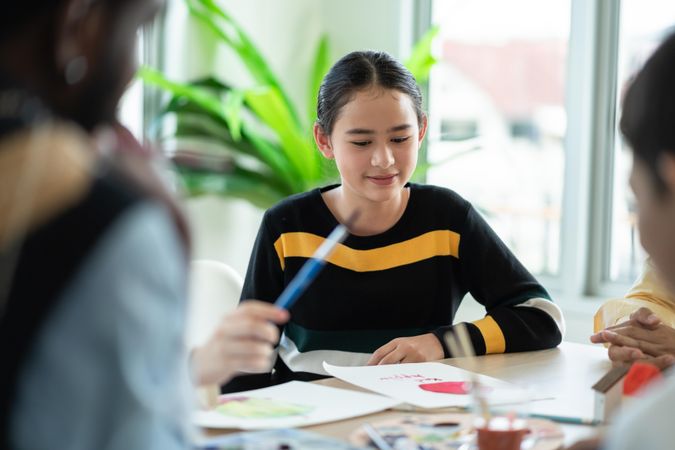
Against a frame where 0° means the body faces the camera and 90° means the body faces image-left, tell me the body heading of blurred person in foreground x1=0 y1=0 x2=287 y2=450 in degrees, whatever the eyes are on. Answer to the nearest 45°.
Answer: approximately 225°

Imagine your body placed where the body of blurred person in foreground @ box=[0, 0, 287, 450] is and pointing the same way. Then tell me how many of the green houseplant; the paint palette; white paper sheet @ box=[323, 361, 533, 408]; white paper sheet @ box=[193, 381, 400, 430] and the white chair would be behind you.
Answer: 0

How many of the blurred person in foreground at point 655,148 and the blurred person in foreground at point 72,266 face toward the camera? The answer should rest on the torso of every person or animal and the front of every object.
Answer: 0

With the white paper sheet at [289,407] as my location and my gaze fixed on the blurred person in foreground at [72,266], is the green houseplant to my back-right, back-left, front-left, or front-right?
back-right

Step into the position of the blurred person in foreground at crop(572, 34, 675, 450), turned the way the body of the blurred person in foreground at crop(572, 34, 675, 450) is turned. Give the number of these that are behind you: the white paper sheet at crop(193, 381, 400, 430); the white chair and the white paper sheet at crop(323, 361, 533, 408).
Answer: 0

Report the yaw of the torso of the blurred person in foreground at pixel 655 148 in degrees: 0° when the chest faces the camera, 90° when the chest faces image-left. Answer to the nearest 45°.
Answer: approximately 135°

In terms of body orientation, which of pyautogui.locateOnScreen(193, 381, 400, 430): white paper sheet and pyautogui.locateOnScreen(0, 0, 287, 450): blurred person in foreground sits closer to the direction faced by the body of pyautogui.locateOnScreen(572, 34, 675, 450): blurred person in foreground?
the white paper sheet

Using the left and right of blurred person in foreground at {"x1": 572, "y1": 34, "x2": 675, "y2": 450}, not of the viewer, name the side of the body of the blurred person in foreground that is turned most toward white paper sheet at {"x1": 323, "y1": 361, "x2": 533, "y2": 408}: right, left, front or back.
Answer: front

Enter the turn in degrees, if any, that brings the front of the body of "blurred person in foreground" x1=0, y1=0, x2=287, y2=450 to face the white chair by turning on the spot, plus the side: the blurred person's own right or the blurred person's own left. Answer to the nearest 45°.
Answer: approximately 45° to the blurred person's own left

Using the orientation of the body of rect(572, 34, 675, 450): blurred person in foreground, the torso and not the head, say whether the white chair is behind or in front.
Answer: in front

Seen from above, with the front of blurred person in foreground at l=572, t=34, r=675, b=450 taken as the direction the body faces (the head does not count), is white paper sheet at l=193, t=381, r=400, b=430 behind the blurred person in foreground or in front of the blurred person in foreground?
in front

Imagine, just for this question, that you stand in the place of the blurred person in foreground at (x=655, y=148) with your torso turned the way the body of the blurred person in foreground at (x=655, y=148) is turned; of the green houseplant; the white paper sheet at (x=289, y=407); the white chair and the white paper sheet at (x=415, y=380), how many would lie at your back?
0

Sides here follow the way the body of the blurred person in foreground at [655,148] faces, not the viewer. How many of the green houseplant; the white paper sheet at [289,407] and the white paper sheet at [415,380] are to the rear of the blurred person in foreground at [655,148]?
0

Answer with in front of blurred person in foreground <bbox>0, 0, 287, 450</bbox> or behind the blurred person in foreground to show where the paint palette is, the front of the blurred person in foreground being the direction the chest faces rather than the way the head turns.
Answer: in front

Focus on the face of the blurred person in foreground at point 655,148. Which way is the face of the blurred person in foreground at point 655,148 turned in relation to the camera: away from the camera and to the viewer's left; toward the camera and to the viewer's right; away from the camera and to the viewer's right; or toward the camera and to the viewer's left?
away from the camera and to the viewer's left
